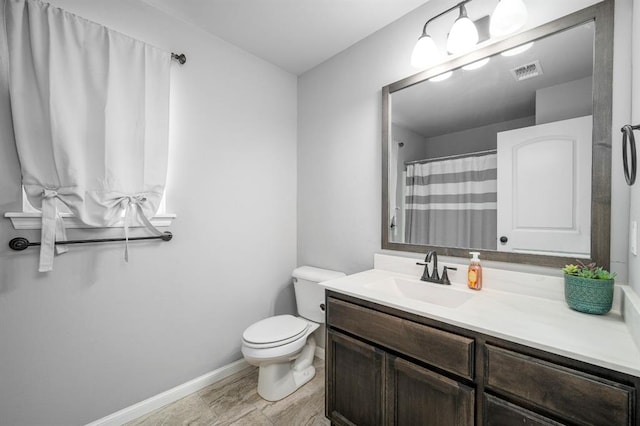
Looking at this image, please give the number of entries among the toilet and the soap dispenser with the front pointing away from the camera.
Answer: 0

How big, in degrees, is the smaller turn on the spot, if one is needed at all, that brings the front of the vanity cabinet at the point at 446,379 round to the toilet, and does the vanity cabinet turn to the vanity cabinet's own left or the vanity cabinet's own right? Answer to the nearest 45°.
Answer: approximately 45° to the vanity cabinet's own right

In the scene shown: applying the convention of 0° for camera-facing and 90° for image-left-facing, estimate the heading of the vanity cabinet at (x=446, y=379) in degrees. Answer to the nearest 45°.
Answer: approximately 45°

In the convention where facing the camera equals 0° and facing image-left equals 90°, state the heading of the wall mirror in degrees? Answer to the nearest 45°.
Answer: approximately 45°

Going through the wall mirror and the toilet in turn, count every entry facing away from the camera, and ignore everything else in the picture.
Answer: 0

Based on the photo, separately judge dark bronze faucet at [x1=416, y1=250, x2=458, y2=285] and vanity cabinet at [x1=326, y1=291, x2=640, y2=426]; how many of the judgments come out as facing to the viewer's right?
0

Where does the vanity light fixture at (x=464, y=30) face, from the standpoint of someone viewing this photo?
facing the viewer and to the left of the viewer

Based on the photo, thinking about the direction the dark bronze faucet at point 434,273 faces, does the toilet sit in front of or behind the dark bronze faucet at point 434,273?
in front

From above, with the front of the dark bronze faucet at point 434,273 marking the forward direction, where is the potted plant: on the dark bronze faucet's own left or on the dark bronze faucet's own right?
on the dark bronze faucet's own left

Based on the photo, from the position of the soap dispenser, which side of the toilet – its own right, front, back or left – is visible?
left
